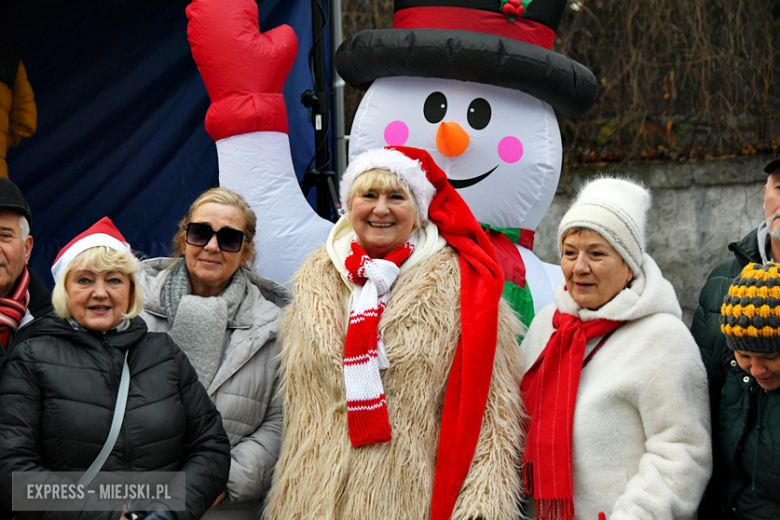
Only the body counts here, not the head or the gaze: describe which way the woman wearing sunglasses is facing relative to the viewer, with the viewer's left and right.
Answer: facing the viewer

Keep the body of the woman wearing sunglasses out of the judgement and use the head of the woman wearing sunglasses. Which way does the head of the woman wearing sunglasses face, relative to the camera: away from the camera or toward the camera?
toward the camera

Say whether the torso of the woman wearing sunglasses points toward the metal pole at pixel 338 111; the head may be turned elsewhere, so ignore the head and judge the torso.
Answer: no

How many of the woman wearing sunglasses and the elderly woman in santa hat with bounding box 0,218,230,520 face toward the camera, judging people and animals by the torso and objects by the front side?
2

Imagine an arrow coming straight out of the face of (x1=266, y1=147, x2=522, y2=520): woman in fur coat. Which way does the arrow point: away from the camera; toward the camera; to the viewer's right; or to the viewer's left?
toward the camera

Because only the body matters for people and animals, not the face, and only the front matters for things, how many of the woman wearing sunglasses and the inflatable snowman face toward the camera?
2

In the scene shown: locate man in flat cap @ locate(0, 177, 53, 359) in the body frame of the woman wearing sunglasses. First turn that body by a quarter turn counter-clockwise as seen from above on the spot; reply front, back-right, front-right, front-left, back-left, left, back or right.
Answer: back

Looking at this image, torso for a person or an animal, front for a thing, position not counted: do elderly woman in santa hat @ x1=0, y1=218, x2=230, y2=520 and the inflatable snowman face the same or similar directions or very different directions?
same or similar directions

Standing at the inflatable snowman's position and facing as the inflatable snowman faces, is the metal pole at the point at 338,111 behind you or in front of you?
behind

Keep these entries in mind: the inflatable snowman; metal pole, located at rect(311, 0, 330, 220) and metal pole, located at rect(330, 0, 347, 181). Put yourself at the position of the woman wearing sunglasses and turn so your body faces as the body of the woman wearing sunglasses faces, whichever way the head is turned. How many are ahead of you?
0

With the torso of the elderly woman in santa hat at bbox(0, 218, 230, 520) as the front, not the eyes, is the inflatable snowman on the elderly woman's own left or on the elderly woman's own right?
on the elderly woman's own left

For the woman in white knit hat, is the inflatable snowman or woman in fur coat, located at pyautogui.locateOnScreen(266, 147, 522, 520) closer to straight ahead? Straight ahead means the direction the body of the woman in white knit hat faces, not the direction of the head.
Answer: the woman in fur coat

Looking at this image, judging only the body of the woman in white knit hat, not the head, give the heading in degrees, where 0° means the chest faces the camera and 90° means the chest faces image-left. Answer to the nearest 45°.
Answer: approximately 45°

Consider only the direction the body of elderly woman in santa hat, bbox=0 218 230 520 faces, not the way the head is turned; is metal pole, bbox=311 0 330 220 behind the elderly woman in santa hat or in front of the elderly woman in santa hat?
behind

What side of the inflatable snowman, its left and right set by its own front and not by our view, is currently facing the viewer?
front

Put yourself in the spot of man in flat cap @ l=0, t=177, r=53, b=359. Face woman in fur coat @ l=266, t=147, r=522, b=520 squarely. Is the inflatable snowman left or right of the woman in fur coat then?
left

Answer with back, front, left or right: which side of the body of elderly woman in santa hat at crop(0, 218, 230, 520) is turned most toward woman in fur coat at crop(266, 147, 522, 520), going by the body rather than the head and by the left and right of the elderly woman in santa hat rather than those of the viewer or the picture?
left

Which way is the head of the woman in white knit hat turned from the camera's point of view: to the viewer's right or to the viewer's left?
to the viewer's left

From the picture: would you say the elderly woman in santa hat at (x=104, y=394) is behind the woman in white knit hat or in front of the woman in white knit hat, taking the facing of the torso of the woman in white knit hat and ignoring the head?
in front
